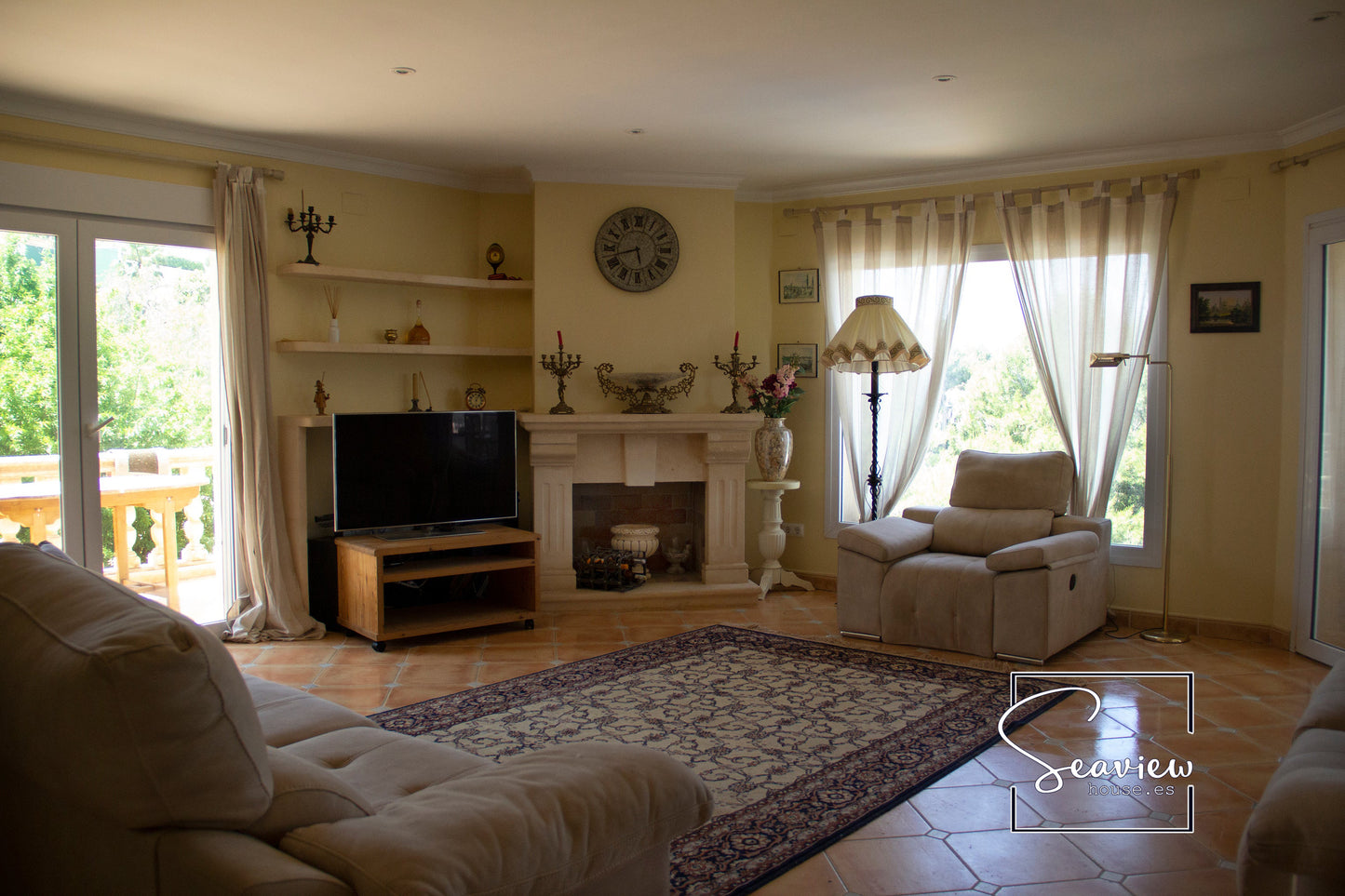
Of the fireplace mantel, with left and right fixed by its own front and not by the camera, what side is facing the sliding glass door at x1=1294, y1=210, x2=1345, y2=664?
left

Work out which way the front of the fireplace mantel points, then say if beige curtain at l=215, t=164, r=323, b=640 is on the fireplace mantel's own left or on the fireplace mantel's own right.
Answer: on the fireplace mantel's own right

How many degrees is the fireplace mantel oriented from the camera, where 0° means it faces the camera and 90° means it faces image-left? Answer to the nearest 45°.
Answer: approximately 0°

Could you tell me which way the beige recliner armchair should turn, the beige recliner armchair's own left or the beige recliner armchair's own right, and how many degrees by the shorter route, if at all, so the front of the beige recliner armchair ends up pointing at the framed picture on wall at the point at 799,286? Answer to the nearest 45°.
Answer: approximately 90° to the beige recliner armchair's own right

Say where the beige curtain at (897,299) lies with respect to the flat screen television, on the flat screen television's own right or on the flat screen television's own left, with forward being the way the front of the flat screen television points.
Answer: on the flat screen television's own left

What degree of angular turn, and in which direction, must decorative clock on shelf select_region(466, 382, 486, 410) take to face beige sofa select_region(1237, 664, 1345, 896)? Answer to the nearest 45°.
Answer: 0° — it already faces it

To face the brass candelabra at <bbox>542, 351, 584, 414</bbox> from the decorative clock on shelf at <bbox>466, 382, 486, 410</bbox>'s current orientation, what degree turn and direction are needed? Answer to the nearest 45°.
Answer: approximately 90° to its left

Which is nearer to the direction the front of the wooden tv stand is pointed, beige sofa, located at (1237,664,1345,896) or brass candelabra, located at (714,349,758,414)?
the beige sofa

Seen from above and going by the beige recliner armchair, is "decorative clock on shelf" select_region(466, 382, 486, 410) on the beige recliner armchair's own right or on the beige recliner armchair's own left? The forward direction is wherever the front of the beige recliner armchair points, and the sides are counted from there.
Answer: on the beige recliner armchair's own right
